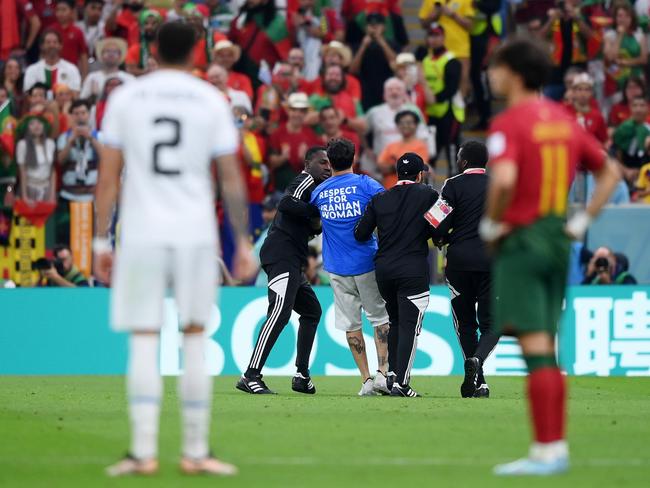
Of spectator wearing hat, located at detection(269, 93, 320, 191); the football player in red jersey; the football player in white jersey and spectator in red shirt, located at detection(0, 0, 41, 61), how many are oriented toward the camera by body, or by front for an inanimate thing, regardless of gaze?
2

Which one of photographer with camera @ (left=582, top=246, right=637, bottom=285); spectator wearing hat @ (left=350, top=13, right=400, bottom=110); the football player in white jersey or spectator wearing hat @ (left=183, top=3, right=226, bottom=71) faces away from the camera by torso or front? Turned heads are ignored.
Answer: the football player in white jersey

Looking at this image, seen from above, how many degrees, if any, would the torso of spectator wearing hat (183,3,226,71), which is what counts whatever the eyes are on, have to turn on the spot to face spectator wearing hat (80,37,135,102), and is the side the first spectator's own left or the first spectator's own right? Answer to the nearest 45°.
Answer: approximately 45° to the first spectator's own right

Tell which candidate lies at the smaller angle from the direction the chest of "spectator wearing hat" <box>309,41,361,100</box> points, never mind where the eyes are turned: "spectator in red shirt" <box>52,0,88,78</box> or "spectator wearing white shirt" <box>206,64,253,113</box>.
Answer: the spectator wearing white shirt

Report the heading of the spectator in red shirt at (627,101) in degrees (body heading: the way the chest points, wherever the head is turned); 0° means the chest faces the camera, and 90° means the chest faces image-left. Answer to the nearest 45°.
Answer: approximately 0°

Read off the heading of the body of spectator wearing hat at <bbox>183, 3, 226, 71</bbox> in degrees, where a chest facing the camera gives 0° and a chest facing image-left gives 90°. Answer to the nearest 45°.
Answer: approximately 45°

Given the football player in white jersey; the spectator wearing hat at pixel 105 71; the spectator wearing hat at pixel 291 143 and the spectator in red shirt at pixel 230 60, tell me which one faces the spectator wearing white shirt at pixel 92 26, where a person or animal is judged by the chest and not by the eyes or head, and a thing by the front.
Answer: the football player in white jersey

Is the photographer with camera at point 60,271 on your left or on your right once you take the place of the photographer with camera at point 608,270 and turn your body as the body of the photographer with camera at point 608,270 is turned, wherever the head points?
on your right

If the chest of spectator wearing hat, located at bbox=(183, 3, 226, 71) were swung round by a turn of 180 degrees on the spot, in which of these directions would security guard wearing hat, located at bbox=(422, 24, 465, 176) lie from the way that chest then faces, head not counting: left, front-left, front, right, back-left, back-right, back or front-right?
front-right

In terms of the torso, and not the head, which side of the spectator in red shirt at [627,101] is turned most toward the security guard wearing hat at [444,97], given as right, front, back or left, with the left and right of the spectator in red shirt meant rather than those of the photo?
right

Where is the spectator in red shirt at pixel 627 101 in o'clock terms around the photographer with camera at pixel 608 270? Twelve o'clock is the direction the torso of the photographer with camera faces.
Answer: The spectator in red shirt is roughly at 6 o'clock from the photographer with camera.
